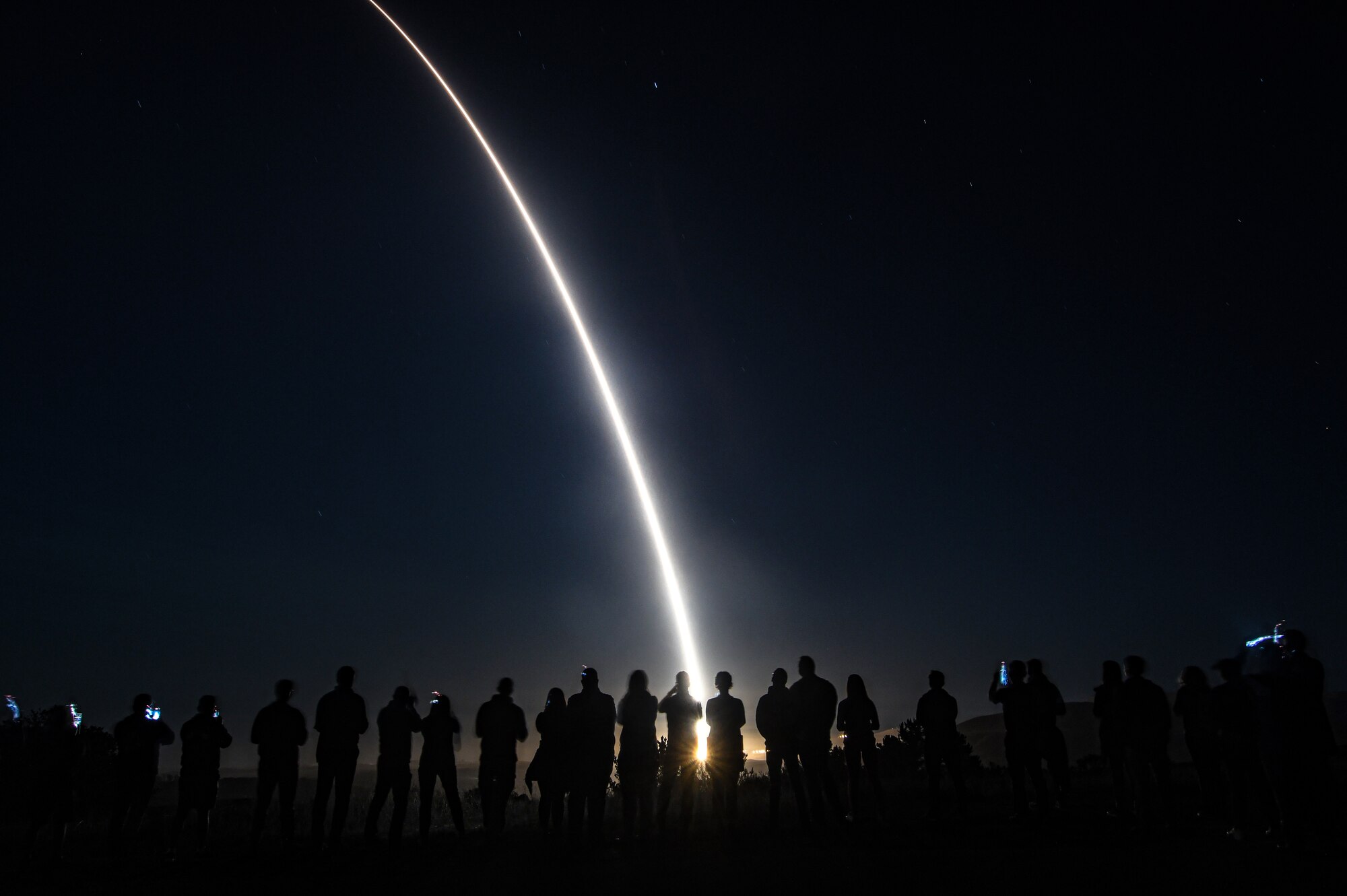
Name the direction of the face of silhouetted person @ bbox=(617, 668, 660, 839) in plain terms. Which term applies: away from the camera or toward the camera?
away from the camera

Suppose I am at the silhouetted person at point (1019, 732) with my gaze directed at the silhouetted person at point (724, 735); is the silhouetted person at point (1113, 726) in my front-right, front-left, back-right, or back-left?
back-left

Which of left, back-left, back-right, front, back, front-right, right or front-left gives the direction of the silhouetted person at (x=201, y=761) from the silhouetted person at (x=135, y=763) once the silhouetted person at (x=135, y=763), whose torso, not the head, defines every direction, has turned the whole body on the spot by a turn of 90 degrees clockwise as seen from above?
front

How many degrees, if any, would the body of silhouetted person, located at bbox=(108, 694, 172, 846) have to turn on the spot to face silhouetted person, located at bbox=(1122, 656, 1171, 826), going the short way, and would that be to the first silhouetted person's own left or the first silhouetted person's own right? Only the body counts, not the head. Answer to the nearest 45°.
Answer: approximately 90° to the first silhouetted person's own right

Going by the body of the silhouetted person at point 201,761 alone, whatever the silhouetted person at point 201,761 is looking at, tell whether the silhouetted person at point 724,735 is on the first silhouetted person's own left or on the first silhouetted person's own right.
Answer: on the first silhouetted person's own right

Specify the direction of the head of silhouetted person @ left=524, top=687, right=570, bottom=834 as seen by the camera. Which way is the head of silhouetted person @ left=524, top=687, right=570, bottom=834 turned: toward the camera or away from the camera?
away from the camera

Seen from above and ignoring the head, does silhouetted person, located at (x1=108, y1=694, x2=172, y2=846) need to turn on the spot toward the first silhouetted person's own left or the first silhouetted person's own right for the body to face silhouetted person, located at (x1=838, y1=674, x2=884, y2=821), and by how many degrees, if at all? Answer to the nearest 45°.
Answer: approximately 45° to the first silhouetted person's own right

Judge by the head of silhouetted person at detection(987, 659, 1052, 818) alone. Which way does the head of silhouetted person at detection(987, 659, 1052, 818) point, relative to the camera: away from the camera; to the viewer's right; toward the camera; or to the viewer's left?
away from the camera

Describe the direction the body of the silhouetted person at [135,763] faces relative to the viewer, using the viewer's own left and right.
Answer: facing away from the viewer and to the right of the viewer

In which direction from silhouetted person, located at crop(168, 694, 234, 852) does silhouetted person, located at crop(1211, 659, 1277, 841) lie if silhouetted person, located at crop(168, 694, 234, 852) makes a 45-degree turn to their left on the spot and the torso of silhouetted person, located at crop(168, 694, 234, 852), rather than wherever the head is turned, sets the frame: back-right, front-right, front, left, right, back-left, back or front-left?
back-right

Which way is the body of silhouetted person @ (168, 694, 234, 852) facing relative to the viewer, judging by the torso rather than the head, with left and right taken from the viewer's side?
facing away from the viewer and to the right of the viewer

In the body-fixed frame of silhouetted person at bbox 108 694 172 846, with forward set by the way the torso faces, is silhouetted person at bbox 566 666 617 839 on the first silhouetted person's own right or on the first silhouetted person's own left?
on the first silhouetted person's own right

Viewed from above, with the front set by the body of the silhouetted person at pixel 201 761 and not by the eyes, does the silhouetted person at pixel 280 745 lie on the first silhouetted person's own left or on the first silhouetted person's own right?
on the first silhouetted person's own right

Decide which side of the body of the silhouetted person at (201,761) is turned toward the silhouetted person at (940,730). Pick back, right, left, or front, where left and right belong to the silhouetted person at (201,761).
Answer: right
